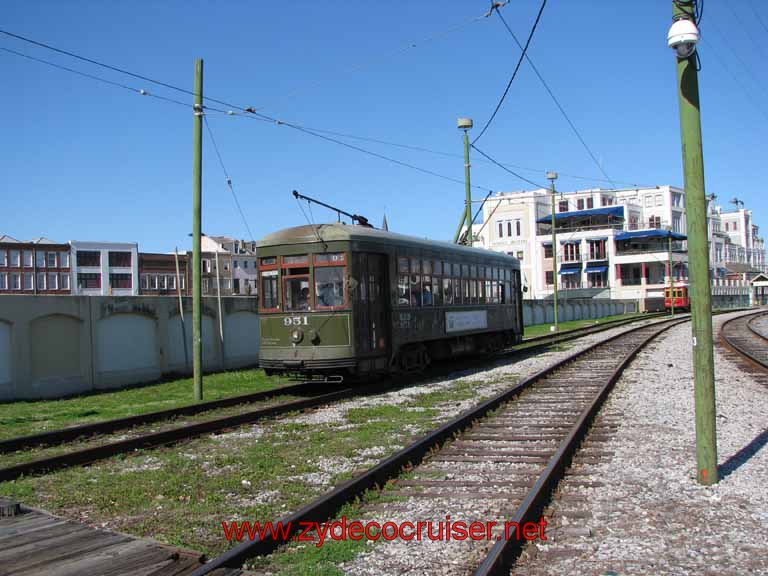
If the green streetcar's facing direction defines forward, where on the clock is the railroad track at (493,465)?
The railroad track is roughly at 10 o'clock from the green streetcar.

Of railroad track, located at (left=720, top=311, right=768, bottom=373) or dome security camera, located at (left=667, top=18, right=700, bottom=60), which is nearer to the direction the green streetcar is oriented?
the dome security camera

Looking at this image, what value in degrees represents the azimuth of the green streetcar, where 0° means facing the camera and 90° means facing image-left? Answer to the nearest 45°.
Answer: approximately 45°

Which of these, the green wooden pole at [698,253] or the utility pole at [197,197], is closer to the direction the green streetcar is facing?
the utility pole

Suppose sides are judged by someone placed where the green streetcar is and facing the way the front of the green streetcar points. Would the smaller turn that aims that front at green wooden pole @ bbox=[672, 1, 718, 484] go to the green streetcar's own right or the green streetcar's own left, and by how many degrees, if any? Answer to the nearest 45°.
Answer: approximately 90° to the green streetcar's own left

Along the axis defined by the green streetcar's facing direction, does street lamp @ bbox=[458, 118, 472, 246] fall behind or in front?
behind

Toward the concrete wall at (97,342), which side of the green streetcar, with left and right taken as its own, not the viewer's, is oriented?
front

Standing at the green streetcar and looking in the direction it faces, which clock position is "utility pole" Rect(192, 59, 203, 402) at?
The utility pole is roughly at 1 o'clock from the green streetcar.

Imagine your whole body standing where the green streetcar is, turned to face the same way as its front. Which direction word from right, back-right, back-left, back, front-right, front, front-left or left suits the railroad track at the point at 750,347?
back
